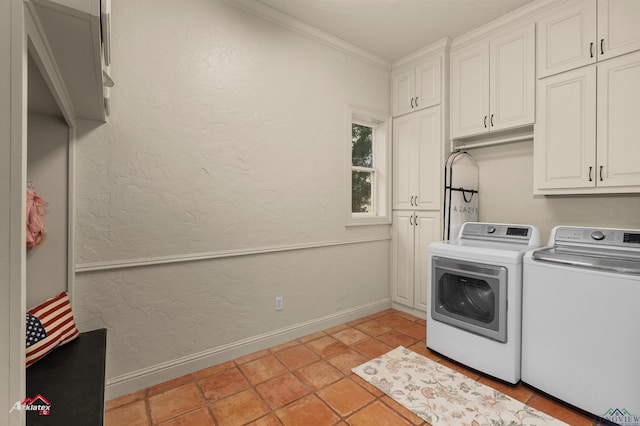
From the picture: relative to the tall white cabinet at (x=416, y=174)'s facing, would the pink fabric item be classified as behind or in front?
in front

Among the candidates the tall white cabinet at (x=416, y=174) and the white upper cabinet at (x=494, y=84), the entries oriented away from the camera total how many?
0

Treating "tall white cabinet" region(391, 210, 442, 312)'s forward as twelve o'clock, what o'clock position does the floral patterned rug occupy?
The floral patterned rug is roughly at 10 o'clock from the tall white cabinet.

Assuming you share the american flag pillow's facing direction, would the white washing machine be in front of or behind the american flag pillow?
in front

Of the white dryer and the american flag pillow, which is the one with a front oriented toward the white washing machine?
the american flag pillow

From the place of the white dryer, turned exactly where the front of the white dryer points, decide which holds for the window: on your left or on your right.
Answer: on your right

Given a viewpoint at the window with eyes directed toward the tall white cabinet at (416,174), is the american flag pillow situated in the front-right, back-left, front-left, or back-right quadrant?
back-right

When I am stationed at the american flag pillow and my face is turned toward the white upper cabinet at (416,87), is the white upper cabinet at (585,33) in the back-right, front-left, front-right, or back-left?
front-right

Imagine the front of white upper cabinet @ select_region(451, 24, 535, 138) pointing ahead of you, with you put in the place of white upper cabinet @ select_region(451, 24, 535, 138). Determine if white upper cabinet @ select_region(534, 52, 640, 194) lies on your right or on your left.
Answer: on your left

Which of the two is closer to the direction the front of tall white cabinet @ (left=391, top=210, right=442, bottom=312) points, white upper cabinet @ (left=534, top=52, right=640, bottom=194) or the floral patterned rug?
the floral patterned rug

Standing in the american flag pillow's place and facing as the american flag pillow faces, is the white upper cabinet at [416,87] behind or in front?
in front

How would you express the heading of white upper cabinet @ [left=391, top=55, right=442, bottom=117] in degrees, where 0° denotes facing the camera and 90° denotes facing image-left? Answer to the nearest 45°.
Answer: approximately 45°
